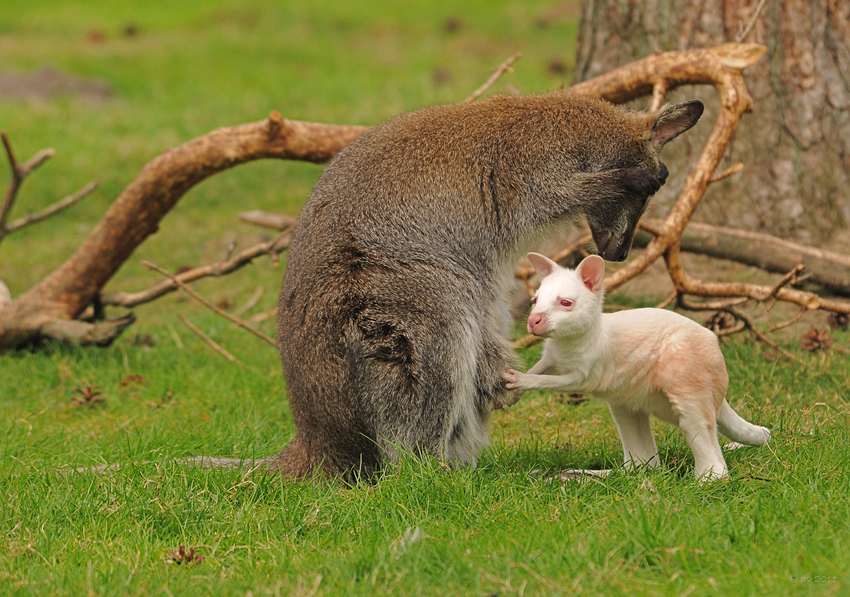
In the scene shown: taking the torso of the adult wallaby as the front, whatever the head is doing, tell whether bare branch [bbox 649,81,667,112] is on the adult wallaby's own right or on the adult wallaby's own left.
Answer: on the adult wallaby's own left

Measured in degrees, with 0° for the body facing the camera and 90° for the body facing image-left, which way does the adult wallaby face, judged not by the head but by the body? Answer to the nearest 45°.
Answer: approximately 270°

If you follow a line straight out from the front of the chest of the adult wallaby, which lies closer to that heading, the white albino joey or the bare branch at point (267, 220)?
the white albino joey

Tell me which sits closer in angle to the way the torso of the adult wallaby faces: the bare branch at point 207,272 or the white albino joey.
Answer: the white albino joey

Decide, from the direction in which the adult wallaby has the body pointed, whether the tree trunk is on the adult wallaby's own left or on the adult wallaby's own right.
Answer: on the adult wallaby's own left

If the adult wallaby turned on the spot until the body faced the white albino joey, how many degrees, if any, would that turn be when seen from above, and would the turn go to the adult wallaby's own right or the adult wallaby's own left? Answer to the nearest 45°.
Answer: approximately 45° to the adult wallaby's own right
